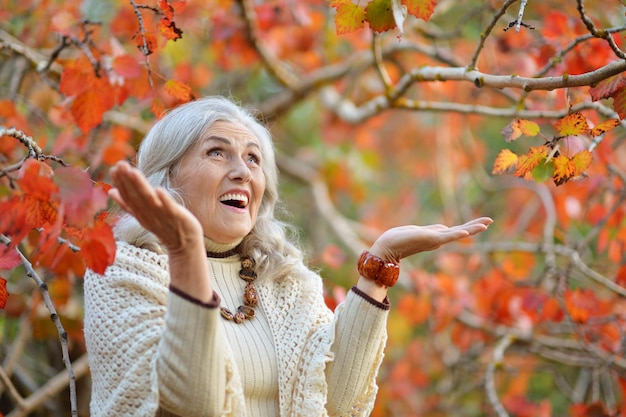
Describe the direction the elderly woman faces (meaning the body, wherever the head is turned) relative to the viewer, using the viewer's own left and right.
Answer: facing the viewer and to the right of the viewer

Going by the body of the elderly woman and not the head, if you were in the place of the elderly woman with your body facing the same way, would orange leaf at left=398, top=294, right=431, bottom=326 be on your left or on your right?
on your left

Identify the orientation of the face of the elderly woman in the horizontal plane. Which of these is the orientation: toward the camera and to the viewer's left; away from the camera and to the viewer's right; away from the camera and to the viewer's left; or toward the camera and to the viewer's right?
toward the camera and to the viewer's right
